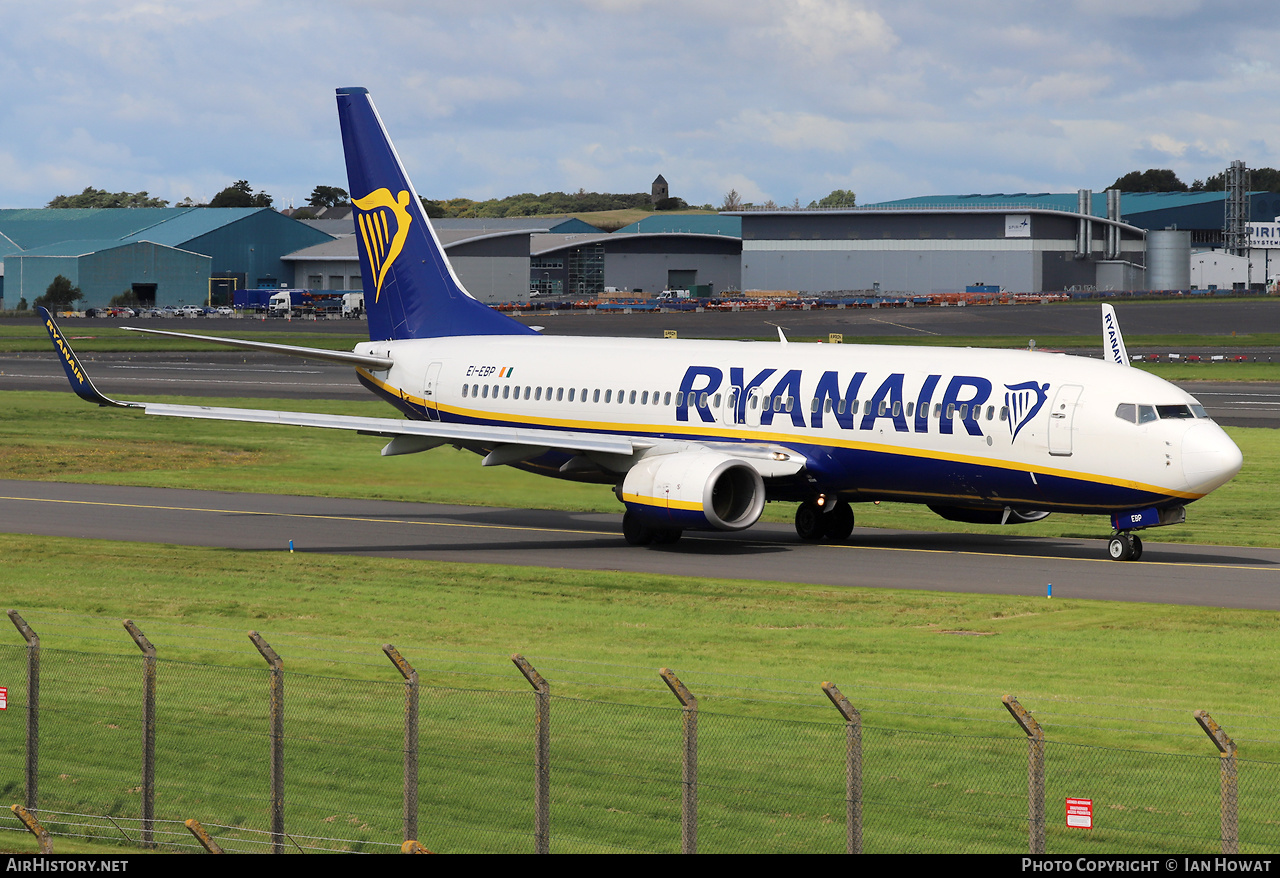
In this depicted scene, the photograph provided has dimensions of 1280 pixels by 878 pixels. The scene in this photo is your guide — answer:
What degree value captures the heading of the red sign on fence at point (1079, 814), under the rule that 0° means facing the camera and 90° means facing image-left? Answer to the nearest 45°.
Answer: approximately 0°
